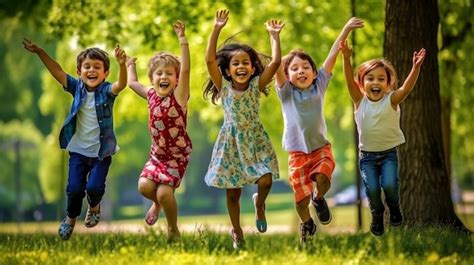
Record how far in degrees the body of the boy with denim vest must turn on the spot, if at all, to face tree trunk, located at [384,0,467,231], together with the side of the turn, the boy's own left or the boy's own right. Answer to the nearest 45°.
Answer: approximately 90° to the boy's own left

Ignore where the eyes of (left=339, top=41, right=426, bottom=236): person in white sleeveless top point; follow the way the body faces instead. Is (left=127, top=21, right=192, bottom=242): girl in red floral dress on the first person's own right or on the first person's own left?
on the first person's own right

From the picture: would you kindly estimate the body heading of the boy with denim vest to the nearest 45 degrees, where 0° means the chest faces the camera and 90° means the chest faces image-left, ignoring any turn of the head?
approximately 0°

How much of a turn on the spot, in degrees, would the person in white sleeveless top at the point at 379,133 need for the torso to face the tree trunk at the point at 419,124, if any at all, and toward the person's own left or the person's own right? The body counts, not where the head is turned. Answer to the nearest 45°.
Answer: approximately 180°

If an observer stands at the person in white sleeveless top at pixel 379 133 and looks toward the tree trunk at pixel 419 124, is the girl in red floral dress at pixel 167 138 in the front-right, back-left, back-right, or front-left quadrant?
back-left

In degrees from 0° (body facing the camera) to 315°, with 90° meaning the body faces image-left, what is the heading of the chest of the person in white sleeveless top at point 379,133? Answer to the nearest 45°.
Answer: approximately 0°

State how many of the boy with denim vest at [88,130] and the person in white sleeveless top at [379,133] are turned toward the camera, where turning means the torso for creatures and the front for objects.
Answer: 2

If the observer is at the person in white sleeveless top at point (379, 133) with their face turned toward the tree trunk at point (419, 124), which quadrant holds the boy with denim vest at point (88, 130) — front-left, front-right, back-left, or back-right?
back-left

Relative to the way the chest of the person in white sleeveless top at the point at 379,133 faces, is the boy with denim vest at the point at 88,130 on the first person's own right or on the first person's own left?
on the first person's own right

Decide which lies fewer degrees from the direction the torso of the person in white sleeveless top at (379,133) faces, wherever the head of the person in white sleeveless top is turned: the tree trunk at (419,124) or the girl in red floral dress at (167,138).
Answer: the girl in red floral dress
